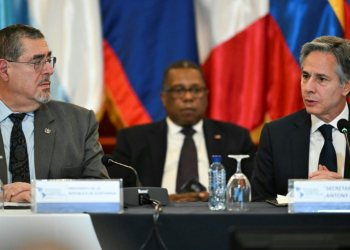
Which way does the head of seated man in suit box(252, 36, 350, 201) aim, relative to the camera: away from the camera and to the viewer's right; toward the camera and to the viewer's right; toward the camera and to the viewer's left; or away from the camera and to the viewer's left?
toward the camera and to the viewer's left

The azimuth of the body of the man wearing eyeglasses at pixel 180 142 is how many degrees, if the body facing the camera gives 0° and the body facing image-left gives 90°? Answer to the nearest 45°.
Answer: approximately 0°

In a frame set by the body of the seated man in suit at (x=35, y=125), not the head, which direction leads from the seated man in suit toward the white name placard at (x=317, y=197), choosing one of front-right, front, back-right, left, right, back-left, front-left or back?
front-left

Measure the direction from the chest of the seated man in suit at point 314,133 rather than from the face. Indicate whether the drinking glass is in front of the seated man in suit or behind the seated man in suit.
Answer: in front

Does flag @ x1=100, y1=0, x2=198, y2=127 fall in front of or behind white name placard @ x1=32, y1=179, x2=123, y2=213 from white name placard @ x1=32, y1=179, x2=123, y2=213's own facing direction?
behind

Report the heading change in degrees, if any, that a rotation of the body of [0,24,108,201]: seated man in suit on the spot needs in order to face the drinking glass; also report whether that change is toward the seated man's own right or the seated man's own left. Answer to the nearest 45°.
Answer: approximately 45° to the seated man's own left
